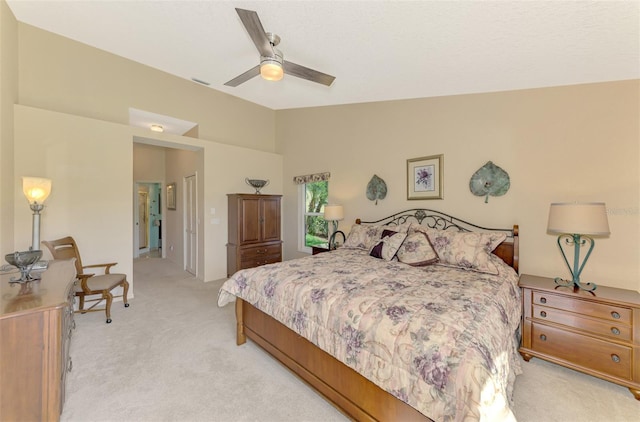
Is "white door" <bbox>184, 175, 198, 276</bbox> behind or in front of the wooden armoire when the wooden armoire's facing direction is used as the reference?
behind

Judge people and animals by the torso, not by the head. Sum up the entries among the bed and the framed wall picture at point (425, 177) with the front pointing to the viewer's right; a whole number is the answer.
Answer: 0

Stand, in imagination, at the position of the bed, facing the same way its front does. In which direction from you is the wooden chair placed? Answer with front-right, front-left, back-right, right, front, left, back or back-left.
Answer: front-right

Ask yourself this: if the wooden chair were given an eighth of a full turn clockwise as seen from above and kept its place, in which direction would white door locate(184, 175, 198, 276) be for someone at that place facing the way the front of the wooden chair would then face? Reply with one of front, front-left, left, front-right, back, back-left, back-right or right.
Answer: back-left

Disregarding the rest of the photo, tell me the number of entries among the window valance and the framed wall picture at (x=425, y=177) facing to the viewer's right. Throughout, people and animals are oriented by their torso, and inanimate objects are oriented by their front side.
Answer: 0

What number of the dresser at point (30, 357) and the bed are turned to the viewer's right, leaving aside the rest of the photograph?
1

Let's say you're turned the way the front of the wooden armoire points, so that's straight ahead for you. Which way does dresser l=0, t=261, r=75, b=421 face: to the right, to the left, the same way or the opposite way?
to the left

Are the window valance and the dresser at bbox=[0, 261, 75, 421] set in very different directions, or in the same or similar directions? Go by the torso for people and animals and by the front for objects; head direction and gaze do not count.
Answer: very different directions

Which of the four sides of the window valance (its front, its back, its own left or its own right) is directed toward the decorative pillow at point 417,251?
left

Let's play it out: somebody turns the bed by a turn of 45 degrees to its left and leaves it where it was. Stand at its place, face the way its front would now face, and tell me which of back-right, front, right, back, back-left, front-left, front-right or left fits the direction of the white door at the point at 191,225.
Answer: back-right

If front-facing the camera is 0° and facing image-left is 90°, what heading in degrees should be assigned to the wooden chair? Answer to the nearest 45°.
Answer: approximately 315°

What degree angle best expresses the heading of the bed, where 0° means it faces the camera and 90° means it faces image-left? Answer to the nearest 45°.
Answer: approximately 45°
